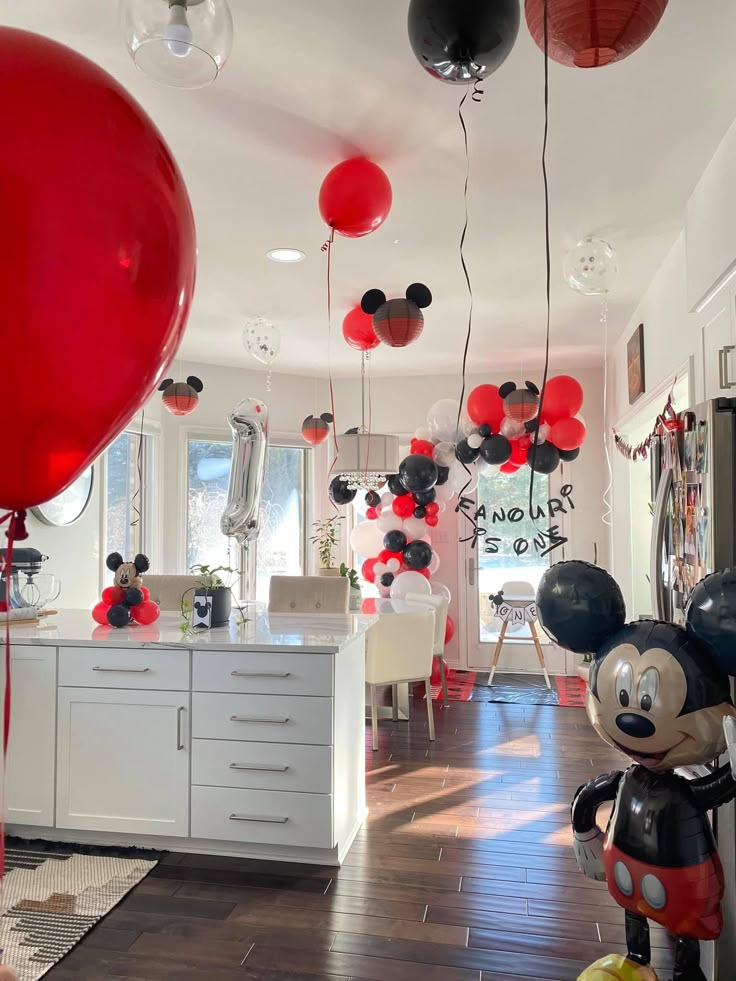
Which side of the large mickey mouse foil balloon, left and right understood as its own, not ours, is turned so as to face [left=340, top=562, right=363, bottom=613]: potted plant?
right

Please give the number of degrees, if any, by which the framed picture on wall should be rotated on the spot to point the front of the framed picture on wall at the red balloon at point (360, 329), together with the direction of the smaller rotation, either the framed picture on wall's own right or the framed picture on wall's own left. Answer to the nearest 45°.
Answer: approximately 45° to the framed picture on wall's own left

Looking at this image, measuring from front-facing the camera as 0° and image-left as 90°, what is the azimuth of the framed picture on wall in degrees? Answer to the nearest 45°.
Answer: approximately 90°
